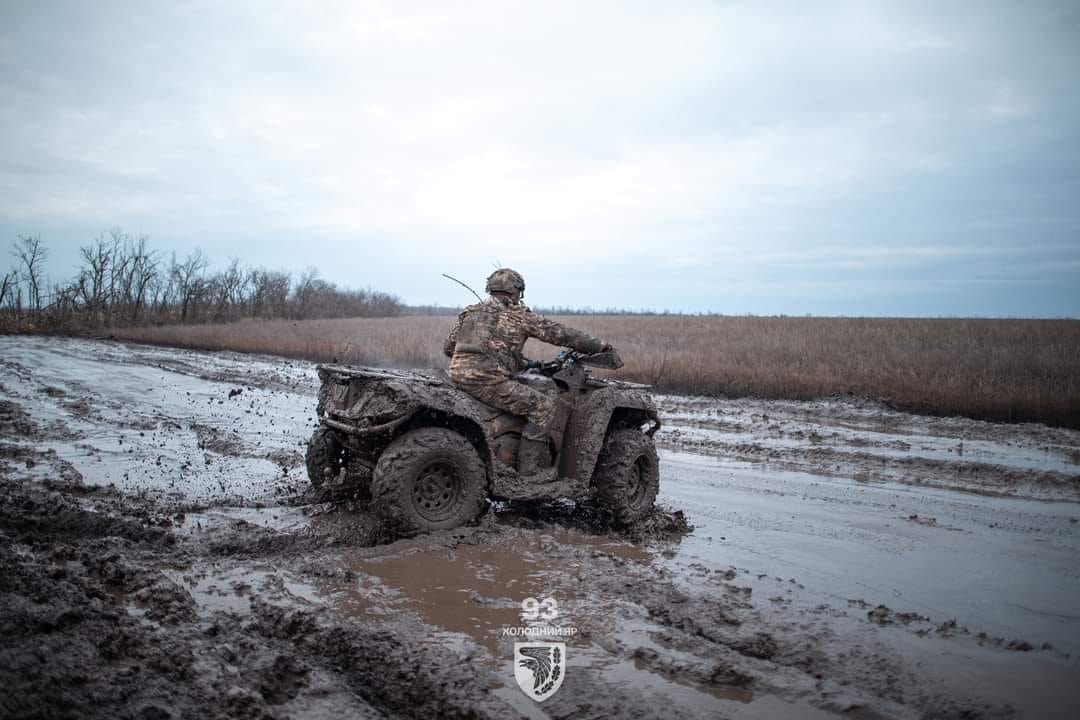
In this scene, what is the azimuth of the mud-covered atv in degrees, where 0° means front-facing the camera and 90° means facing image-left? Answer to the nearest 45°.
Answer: approximately 225°
